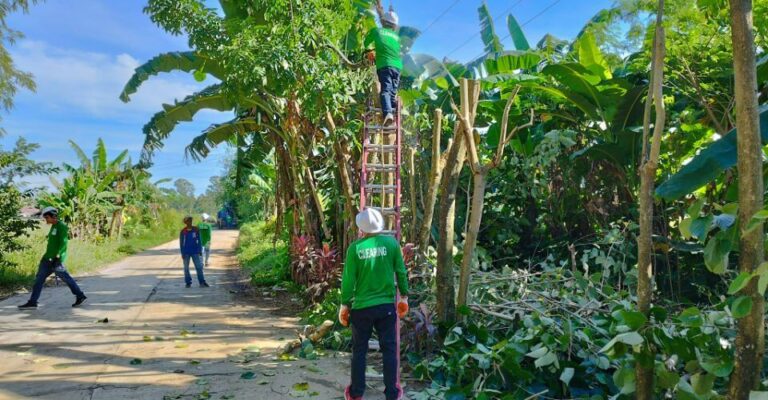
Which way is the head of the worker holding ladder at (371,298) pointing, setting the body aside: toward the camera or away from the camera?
away from the camera

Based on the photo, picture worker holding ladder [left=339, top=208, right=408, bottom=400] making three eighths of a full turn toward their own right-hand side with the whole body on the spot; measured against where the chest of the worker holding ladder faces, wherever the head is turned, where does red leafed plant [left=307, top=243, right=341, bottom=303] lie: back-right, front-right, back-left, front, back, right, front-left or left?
back-left

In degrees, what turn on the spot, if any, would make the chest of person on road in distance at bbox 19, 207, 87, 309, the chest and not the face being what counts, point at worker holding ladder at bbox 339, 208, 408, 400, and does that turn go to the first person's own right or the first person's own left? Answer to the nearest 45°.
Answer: approximately 90° to the first person's own left

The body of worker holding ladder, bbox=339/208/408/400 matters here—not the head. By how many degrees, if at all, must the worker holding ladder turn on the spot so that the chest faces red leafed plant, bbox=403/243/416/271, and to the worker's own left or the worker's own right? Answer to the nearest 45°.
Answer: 0° — they already face it

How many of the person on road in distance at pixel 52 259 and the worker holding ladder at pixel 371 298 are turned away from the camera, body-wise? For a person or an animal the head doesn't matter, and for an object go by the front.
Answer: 1

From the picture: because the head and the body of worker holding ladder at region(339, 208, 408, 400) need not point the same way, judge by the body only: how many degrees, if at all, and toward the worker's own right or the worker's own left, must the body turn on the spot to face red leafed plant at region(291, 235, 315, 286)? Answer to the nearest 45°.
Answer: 0° — they already face it

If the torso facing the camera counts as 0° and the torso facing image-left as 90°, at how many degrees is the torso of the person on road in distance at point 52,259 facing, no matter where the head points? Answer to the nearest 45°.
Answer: approximately 90°

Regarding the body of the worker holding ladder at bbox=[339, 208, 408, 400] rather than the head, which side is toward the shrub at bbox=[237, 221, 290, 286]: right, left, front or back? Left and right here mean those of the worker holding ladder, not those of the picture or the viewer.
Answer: front

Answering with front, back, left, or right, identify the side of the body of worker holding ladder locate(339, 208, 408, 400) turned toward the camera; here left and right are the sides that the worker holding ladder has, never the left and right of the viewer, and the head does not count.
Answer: back

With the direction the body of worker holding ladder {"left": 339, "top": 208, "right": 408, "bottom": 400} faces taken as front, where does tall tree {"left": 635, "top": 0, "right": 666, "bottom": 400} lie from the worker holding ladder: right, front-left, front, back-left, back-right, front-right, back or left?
back-right
